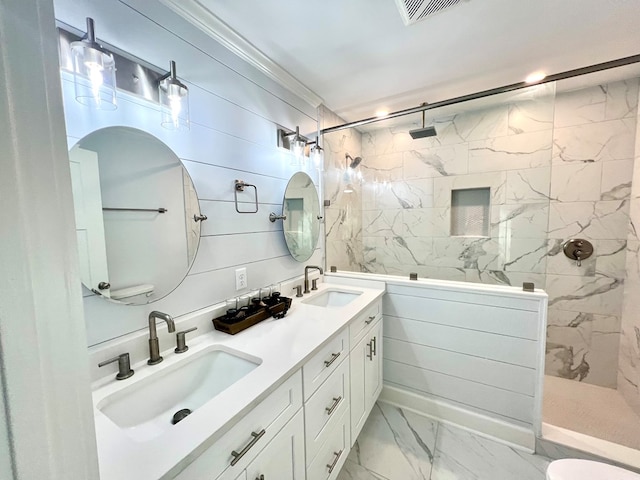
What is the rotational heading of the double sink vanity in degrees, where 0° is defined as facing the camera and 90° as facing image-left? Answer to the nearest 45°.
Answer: approximately 315°

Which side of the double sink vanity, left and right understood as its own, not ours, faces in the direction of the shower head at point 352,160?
left

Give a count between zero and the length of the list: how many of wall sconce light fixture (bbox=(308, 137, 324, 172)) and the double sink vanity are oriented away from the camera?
0

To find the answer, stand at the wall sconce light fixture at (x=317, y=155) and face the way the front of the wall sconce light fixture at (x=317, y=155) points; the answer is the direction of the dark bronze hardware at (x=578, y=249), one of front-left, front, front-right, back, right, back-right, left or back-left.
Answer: front-left

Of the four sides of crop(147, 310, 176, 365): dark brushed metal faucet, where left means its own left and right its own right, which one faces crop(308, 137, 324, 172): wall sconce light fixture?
left

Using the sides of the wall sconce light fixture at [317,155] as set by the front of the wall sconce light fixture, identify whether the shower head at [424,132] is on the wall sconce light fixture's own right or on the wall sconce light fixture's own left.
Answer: on the wall sconce light fixture's own left

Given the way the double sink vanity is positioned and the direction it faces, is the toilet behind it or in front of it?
in front

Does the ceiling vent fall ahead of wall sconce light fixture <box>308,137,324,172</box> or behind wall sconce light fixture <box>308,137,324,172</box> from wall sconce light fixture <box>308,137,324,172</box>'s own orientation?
ahead

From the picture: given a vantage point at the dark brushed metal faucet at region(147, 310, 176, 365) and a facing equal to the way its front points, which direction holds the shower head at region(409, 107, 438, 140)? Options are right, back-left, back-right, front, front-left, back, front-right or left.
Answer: front-left

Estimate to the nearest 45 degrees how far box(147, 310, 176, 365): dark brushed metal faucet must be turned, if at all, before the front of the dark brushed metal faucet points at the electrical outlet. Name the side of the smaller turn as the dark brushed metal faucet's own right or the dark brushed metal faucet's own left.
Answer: approximately 90° to the dark brushed metal faucet's own left

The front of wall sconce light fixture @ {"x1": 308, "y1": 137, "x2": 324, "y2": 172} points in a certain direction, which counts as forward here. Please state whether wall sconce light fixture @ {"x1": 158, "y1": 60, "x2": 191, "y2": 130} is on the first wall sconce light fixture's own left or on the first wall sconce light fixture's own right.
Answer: on the first wall sconce light fixture's own right
